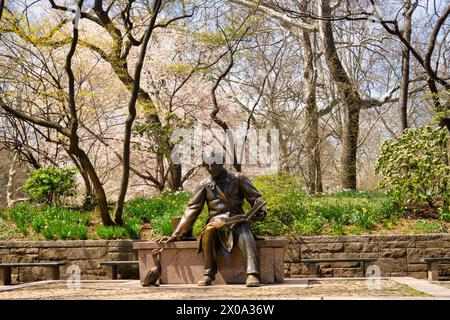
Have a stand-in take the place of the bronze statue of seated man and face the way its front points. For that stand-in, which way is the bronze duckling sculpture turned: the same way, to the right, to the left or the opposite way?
to the left

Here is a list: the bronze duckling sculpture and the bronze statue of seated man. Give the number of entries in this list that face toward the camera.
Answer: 1

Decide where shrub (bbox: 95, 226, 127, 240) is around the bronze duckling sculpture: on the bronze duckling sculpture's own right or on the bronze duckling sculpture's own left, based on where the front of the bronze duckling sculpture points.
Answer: on the bronze duckling sculpture's own left

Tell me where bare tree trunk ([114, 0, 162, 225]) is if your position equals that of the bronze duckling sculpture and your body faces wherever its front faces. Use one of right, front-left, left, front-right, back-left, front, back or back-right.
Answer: left

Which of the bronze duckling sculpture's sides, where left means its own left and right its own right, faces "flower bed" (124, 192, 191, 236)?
left

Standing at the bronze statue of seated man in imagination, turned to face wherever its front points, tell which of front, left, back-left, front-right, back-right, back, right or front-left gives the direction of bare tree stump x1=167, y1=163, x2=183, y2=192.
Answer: back

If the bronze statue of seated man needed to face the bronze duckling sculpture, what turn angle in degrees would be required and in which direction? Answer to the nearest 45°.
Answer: approximately 90° to its right

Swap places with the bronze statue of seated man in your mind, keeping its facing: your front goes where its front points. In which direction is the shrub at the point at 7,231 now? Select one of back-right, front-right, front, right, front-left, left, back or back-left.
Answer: back-right

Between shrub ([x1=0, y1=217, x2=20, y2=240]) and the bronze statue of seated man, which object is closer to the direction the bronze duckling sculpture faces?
the bronze statue of seated man

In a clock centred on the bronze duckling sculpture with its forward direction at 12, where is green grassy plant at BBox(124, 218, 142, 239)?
The green grassy plant is roughly at 9 o'clock from the bronze duckling sculpture.

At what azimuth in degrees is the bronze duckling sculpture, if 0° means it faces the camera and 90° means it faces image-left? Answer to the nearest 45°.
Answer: approximately 270°

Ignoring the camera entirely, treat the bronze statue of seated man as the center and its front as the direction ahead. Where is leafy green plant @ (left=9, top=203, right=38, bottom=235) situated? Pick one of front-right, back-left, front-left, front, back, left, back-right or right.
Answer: back-right

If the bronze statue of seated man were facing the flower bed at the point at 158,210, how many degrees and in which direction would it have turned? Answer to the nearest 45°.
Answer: approximately 180°
